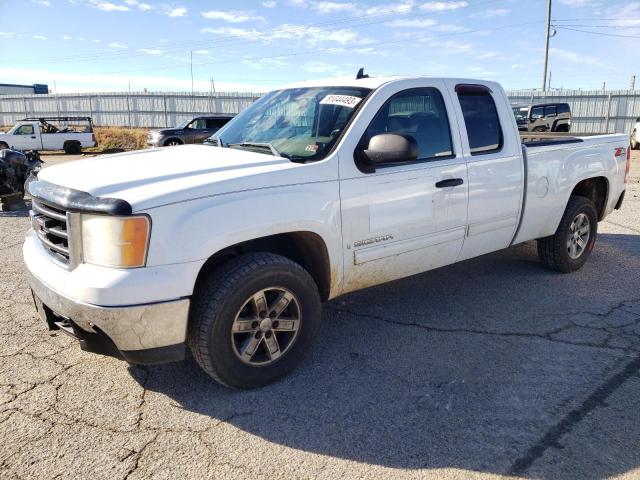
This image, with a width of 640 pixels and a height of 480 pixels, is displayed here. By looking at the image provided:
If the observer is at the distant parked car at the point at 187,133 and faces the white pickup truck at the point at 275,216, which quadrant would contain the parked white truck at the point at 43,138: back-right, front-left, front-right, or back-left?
back-right

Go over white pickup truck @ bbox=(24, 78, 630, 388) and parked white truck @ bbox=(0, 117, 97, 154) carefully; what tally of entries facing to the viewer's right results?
0

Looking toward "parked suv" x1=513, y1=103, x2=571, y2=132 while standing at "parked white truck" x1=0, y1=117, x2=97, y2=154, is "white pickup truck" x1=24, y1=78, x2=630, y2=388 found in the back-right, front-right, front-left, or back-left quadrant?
front-right

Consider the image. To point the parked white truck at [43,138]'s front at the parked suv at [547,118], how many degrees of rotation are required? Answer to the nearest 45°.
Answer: approximately 135° to its left

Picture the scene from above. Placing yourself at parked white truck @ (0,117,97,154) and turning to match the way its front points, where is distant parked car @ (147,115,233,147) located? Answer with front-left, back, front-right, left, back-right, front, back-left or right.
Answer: back-left

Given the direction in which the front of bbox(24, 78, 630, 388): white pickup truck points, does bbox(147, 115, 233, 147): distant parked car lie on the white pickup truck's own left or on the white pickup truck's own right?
on the white pickup truck's own right

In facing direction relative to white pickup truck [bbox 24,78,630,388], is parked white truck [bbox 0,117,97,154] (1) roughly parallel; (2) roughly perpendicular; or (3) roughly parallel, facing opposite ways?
roughly parallel

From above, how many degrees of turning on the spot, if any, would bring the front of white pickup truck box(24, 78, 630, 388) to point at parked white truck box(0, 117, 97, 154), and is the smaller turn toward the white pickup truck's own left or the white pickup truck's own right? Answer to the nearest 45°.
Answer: approximately 90° to the white pickup truck's own right

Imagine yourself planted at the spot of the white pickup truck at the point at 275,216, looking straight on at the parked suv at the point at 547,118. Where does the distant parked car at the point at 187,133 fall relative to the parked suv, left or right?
left

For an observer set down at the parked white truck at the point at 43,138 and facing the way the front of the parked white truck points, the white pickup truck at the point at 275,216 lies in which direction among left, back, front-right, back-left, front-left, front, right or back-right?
left

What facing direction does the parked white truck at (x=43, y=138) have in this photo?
to the viewer's left

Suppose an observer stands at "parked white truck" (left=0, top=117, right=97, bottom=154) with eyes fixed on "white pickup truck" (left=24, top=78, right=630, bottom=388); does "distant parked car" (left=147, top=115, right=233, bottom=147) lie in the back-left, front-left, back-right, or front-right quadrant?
front-left
